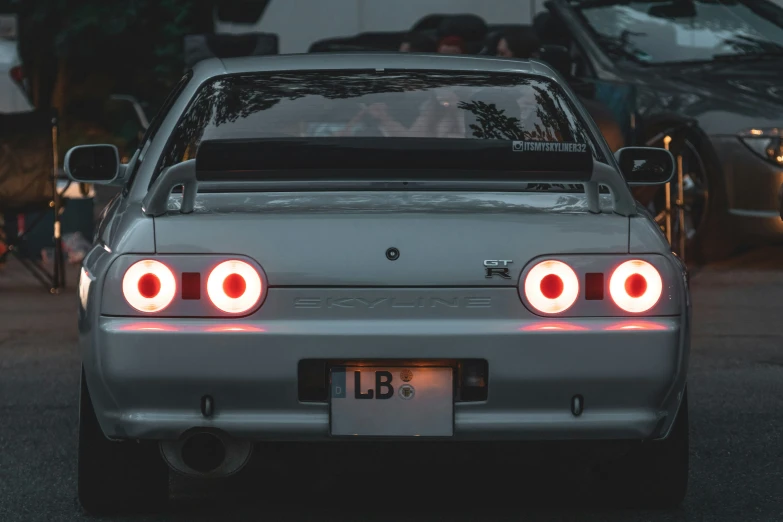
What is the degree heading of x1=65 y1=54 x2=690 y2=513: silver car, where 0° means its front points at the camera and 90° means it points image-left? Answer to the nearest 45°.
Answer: approximately 180°

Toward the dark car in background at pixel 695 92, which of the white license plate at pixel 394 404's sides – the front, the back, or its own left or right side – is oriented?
back

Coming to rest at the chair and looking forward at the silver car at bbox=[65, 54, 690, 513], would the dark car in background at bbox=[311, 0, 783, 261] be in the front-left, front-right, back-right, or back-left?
front-left

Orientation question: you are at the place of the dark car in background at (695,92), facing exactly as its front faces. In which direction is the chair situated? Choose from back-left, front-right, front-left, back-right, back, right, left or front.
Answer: back-right

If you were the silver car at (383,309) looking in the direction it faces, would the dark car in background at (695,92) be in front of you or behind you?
in front

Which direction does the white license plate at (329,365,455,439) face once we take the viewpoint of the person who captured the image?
facing the viewer

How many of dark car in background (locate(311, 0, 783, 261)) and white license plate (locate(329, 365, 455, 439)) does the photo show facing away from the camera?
0

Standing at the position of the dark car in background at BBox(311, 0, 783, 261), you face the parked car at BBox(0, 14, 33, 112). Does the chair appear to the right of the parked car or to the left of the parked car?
left

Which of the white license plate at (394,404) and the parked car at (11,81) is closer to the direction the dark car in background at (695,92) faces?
the white license plate

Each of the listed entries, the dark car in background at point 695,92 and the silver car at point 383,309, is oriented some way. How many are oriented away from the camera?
1

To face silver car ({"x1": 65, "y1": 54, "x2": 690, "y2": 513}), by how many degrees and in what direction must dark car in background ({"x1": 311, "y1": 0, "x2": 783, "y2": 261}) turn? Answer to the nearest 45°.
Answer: approximately 45° to its right

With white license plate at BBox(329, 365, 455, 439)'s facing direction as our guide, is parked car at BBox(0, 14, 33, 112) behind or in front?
behind

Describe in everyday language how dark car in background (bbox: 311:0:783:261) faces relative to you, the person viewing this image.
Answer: facing the viewer and to the right of the viewer

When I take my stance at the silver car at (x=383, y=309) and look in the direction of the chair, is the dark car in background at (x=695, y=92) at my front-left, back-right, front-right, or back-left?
front-right
